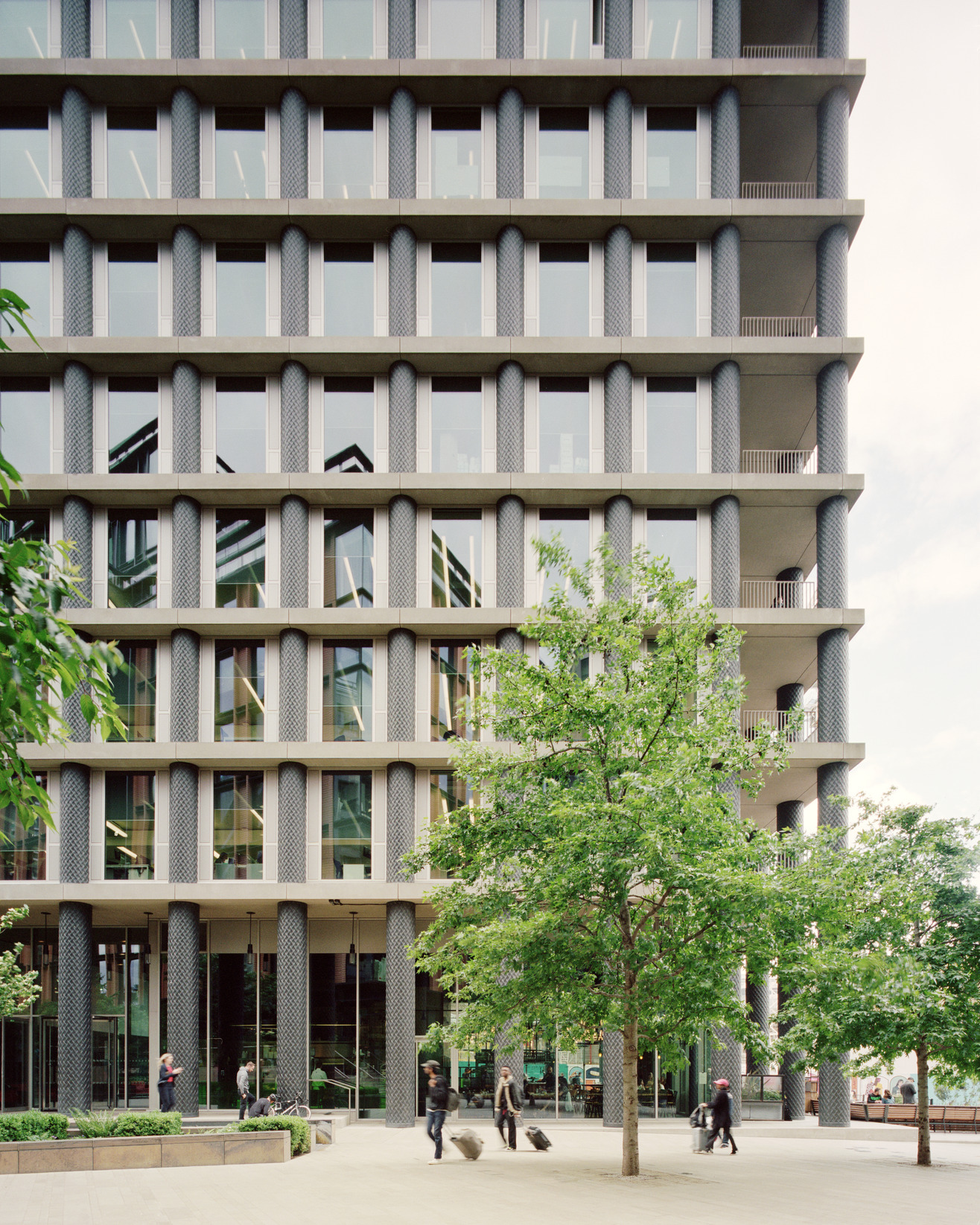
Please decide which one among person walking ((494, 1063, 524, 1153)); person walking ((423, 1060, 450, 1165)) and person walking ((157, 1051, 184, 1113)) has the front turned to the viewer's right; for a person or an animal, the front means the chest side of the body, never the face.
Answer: person walking ((157, 1051, 184, 1113))

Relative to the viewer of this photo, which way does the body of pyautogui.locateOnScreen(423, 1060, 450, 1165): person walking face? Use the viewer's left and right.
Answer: facing to the left of the viewer

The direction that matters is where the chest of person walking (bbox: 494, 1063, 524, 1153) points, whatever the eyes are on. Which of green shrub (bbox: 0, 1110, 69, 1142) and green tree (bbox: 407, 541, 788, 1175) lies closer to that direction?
the green shrub

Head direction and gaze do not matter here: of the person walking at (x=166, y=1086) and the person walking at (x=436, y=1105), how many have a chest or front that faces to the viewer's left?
1

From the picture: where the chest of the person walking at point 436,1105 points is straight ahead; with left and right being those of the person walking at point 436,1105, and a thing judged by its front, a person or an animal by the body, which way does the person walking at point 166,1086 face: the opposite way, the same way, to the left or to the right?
the opposite way

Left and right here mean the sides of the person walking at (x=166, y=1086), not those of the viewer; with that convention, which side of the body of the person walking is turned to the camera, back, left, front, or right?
right
